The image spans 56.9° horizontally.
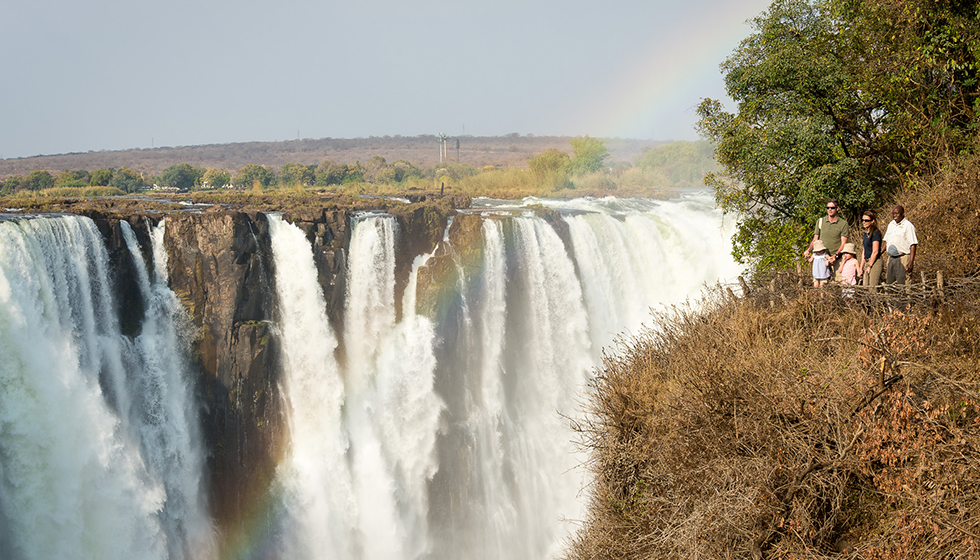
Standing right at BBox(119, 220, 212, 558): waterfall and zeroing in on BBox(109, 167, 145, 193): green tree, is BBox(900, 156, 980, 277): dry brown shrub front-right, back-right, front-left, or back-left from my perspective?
back-right

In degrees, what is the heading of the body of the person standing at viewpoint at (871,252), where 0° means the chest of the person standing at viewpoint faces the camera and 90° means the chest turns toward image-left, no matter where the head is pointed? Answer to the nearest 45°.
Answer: approximately 45°

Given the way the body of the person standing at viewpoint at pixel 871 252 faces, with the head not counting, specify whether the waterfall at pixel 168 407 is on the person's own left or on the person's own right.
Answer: on the person's own right

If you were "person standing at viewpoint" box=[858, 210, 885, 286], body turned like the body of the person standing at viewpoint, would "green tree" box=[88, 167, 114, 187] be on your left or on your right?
on your right

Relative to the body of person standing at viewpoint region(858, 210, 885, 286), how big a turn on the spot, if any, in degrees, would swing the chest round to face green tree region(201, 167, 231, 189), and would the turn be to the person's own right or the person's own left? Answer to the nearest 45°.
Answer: approximately 90° to the person's own right

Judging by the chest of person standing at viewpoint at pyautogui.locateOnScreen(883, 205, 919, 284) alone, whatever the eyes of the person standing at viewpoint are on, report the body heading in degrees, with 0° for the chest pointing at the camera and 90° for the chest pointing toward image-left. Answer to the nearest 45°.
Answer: approximately 45°

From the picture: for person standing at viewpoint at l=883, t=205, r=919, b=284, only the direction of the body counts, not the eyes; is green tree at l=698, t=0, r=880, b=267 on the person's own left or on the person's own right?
on the person's own right
